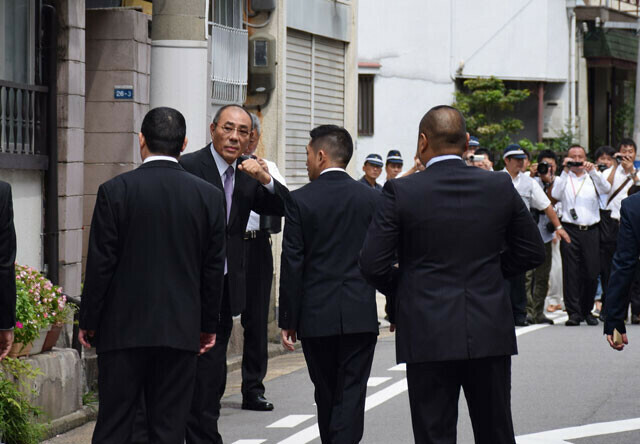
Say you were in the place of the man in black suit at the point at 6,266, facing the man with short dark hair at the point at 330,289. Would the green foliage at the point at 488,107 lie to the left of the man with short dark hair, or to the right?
left

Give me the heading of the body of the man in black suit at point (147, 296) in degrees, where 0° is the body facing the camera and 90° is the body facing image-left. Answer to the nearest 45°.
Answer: approximately 180°

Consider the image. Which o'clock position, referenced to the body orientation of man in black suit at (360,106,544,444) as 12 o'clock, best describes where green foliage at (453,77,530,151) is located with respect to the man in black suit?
The green foliage is roughly at 12 o'clock from the man in black suit.

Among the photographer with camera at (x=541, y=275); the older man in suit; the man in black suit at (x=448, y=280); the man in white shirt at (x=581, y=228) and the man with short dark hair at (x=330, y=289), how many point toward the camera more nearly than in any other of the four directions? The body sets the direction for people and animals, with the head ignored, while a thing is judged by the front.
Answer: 3

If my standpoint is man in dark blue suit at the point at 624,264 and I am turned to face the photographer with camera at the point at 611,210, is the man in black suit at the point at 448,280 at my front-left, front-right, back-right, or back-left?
back-left

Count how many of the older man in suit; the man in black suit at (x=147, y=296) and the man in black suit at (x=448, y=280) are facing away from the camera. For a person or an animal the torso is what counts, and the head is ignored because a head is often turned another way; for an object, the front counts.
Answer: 2

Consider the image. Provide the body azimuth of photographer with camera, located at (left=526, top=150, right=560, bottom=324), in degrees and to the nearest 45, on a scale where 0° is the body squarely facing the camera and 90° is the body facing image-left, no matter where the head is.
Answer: approximately 0°

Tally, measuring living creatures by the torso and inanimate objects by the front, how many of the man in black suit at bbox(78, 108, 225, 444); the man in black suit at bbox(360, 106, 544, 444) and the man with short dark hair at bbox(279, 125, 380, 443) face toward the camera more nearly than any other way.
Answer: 0

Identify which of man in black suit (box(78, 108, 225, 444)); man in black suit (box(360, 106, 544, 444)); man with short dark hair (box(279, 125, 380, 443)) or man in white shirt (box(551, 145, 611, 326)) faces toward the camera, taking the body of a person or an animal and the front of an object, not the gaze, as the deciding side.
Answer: the man in white shirt

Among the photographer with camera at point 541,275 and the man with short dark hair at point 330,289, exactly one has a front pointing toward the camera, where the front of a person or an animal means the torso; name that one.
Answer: the photographer with camera

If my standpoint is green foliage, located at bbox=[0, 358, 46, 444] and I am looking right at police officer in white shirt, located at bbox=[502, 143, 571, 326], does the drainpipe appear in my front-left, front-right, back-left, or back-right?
front-left

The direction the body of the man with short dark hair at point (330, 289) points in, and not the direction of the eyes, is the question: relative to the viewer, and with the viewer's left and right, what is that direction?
facing away from the viewer and to the left of the viewer

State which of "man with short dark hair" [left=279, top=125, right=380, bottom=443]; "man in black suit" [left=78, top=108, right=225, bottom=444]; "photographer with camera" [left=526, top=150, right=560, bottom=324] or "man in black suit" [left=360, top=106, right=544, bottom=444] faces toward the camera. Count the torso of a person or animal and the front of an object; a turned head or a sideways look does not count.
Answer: the photographer with camera

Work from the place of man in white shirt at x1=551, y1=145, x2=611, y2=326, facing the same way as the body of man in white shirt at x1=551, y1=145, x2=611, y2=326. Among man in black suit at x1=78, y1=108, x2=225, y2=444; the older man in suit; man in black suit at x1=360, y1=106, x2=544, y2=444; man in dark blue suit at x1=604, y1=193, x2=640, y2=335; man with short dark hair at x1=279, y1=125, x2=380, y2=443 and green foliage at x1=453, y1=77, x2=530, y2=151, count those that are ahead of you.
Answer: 5

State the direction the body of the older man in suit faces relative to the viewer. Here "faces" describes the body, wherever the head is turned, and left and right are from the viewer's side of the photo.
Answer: facing the viewer

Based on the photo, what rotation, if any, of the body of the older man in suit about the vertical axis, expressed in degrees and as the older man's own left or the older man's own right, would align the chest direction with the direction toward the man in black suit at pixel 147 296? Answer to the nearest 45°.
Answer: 0° — they already face them

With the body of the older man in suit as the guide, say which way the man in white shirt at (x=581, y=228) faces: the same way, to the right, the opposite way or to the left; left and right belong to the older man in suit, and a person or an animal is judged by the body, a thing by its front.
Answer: the same way

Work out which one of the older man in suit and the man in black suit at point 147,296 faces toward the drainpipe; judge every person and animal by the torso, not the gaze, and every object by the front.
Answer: the man in black suit
